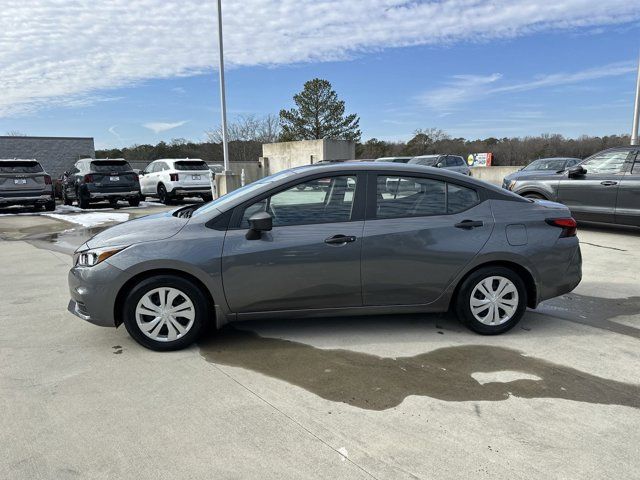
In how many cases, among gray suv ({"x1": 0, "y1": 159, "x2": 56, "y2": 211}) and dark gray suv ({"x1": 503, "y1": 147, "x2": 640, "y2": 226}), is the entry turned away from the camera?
1

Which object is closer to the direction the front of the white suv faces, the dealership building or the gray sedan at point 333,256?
the dealership building

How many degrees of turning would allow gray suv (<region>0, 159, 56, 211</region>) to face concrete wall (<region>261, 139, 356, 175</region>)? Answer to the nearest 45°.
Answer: approximately 45° to its right

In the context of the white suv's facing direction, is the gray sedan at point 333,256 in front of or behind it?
behind

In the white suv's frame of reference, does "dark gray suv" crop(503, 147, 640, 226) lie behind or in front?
behind

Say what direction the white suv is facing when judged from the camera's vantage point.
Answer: facing away from the viewer and to the left of the viewer

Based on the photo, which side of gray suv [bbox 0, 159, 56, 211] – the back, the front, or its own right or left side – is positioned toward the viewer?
back

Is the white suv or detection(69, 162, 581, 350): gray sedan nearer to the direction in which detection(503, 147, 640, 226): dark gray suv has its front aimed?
the white suv

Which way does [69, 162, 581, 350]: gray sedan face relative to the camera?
to the viewer's left

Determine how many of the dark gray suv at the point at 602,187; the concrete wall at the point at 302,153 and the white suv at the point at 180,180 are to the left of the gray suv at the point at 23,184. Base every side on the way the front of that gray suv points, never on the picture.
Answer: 0

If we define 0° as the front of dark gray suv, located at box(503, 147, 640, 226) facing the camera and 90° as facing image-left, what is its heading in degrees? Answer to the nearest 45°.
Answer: approximately 90°

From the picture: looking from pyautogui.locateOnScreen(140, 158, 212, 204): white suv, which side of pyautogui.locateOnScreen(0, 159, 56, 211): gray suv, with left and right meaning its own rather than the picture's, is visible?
right
